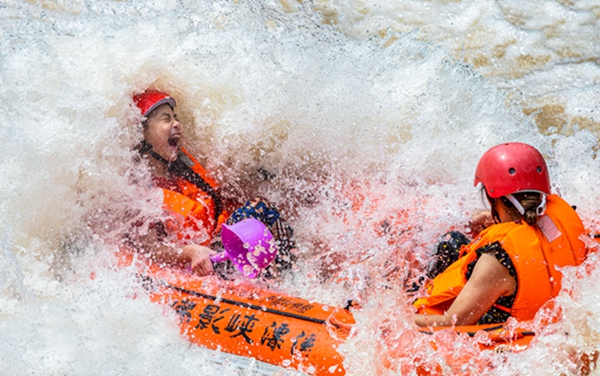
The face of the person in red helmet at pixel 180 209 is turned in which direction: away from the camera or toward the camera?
toward the camera

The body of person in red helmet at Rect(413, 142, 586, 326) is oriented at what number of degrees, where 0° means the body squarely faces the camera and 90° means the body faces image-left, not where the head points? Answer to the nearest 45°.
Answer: approximately 135°

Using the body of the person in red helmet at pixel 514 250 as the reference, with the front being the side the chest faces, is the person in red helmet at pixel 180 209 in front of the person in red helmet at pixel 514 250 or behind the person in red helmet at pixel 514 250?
in front

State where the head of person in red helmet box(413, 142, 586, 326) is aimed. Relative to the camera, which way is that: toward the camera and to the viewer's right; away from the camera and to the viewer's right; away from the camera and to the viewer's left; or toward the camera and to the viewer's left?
away from the camera and to the viewer's left
